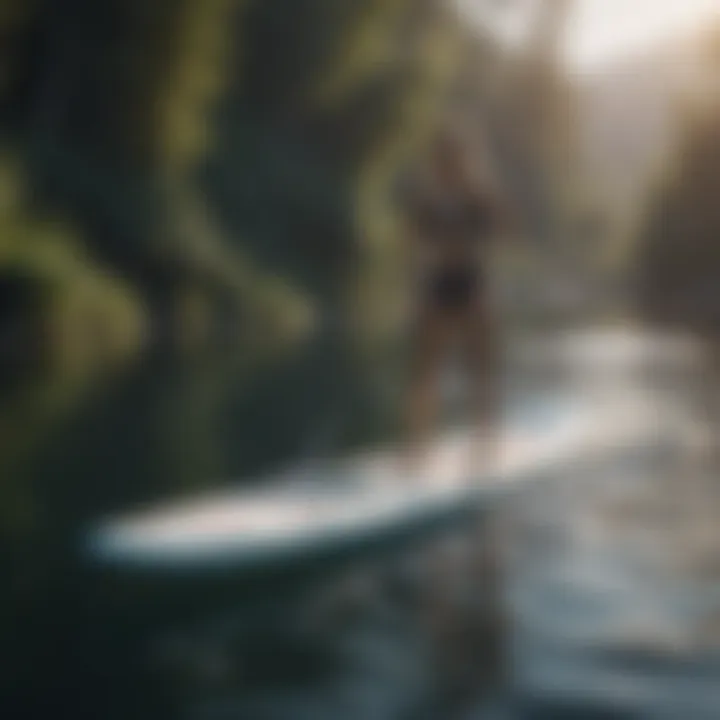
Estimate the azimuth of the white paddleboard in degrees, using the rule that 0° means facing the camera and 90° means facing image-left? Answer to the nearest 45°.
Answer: approximately 45°
